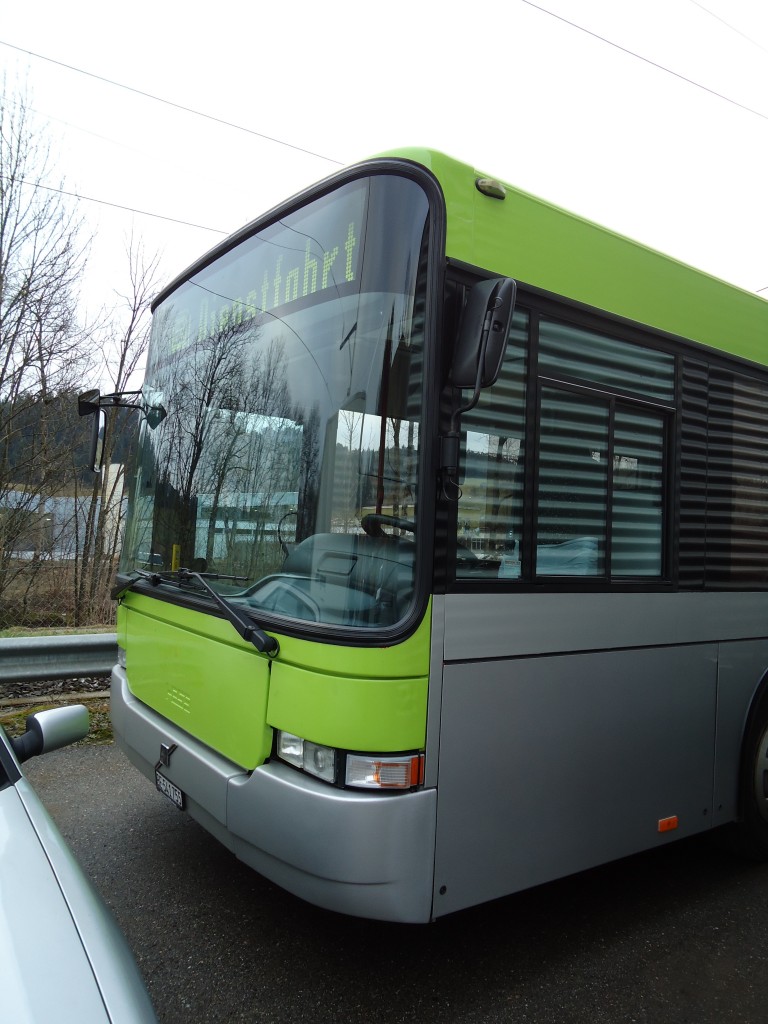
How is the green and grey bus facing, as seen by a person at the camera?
facing the viewer and to the left of the viewer

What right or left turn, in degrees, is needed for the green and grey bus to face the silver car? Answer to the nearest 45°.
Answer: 0° — it already faces it

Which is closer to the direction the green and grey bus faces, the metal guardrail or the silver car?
the silver car

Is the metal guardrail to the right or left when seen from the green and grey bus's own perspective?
on its right
